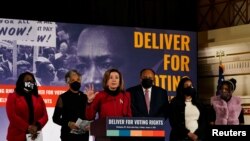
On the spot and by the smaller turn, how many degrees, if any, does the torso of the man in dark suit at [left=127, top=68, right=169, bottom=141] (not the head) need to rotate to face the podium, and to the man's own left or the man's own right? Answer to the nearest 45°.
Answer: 0° — they already face it

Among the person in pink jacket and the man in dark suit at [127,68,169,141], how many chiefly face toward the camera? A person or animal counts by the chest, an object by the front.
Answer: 2

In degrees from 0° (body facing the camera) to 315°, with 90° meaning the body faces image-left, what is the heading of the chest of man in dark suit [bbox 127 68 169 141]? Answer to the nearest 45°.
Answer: approximately 0°

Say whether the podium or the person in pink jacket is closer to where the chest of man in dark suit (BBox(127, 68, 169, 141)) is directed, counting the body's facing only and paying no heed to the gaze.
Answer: the podium

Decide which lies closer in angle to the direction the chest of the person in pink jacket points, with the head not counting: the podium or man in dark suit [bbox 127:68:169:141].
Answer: the podium

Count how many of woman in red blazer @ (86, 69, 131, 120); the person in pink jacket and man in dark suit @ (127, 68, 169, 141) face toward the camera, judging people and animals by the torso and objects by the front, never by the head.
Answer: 3

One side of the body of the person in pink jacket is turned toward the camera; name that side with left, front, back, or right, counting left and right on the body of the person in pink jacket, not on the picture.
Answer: front
